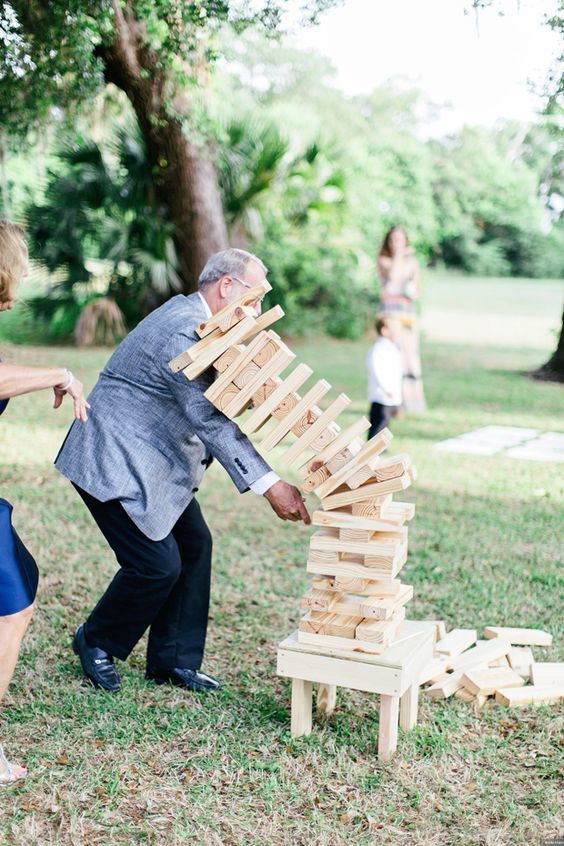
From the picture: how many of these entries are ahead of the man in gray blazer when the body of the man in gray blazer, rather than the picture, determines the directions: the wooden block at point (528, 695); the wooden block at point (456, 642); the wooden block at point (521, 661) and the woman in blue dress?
3

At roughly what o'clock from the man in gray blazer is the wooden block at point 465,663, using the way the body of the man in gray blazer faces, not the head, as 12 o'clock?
The wooden block is roughly at 12 o'clock from the man in gray blazer.

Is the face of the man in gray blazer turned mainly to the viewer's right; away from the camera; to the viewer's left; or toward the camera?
to the viewer's right

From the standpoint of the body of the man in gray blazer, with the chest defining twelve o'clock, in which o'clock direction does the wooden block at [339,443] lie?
The wooden block is roughly at 1 o'clock from the man in gray blazer.

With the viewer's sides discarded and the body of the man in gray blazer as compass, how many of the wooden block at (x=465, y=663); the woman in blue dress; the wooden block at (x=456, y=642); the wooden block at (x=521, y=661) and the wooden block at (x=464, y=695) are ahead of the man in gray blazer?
4

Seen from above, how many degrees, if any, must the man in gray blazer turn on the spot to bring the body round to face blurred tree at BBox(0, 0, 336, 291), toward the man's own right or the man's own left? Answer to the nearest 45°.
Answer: approximately 90° to the man's own left

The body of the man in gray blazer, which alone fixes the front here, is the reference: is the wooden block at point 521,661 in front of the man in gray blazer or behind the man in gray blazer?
in front

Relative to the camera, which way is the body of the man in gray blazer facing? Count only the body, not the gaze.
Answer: to the viewer's right

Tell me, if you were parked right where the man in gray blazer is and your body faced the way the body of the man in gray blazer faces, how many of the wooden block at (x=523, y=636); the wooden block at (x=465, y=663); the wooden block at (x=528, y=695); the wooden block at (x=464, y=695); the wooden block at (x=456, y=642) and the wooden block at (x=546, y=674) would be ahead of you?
6

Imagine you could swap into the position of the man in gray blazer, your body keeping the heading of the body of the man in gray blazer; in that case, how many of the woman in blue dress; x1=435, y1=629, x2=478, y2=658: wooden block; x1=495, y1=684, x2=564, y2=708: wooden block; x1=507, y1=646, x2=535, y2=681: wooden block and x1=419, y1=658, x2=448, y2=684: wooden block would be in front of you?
4

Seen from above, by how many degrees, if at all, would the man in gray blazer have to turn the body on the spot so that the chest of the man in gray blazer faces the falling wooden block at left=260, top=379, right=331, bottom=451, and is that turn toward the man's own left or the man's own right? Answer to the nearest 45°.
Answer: approximately 45° to the man's own right

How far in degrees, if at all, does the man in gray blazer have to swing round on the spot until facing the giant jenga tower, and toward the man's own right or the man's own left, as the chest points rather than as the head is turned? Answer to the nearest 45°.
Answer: approximately 45° to the man's own right

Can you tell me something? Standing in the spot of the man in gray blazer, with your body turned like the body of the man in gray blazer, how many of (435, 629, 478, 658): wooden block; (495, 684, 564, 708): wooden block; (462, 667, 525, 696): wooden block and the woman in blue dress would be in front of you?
3
